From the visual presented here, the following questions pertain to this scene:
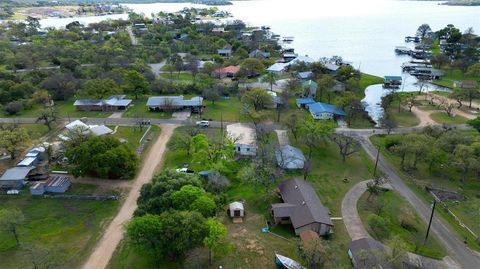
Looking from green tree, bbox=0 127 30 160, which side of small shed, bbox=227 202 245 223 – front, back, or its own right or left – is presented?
right

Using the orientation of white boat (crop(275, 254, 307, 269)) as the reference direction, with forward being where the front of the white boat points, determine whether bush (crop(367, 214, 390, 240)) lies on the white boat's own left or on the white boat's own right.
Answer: on the white boat's own right

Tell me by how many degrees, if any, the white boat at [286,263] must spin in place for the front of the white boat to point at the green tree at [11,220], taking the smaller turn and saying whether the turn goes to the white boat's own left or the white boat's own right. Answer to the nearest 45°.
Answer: approximately 45° to the white boat's own left

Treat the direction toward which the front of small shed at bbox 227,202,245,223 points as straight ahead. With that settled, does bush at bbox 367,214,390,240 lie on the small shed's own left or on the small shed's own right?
on the small shed's own left

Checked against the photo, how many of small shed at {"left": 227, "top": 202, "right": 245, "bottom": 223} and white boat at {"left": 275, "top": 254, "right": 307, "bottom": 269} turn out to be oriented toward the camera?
1

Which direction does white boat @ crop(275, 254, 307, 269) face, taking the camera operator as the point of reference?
facing away from the viewer and to the left of the viewer

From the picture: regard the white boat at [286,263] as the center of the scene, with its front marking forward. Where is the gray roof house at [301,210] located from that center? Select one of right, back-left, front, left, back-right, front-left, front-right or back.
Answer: front-right

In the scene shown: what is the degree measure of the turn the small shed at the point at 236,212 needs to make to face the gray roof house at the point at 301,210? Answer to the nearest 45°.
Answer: approximately 90° to its left

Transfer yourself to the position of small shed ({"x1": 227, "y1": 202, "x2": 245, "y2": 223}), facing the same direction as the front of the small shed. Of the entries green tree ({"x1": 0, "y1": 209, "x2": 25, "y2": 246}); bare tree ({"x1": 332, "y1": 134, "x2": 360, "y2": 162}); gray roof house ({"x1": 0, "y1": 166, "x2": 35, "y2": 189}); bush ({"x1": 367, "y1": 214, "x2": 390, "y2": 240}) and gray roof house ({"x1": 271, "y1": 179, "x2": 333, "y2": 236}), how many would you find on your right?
2
